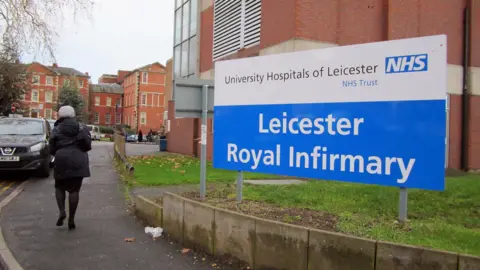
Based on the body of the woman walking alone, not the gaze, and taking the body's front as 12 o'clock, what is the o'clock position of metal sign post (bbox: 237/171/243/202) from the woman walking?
The metal sign post is roughly at 4 o'clock from the woman walking.

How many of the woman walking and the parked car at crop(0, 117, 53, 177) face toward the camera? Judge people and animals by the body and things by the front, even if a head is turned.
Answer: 1

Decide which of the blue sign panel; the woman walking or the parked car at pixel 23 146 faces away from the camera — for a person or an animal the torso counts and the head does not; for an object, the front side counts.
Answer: the woman walking

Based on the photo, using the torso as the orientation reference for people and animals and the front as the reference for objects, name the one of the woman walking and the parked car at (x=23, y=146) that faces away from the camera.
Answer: the woman walking

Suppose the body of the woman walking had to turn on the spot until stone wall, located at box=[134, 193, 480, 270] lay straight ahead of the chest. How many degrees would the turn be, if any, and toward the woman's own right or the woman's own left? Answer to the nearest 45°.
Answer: approximately 135° to the woman's own right

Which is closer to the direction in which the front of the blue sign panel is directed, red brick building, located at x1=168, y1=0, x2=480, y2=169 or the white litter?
the white litter

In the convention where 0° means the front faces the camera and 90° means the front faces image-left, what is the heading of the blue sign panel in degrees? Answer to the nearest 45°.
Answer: approximately 45°

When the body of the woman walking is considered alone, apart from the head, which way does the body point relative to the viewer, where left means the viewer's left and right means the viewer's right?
facing away from the viewer

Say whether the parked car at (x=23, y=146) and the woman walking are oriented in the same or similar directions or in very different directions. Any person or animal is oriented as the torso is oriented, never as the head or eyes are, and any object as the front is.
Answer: very different directions
